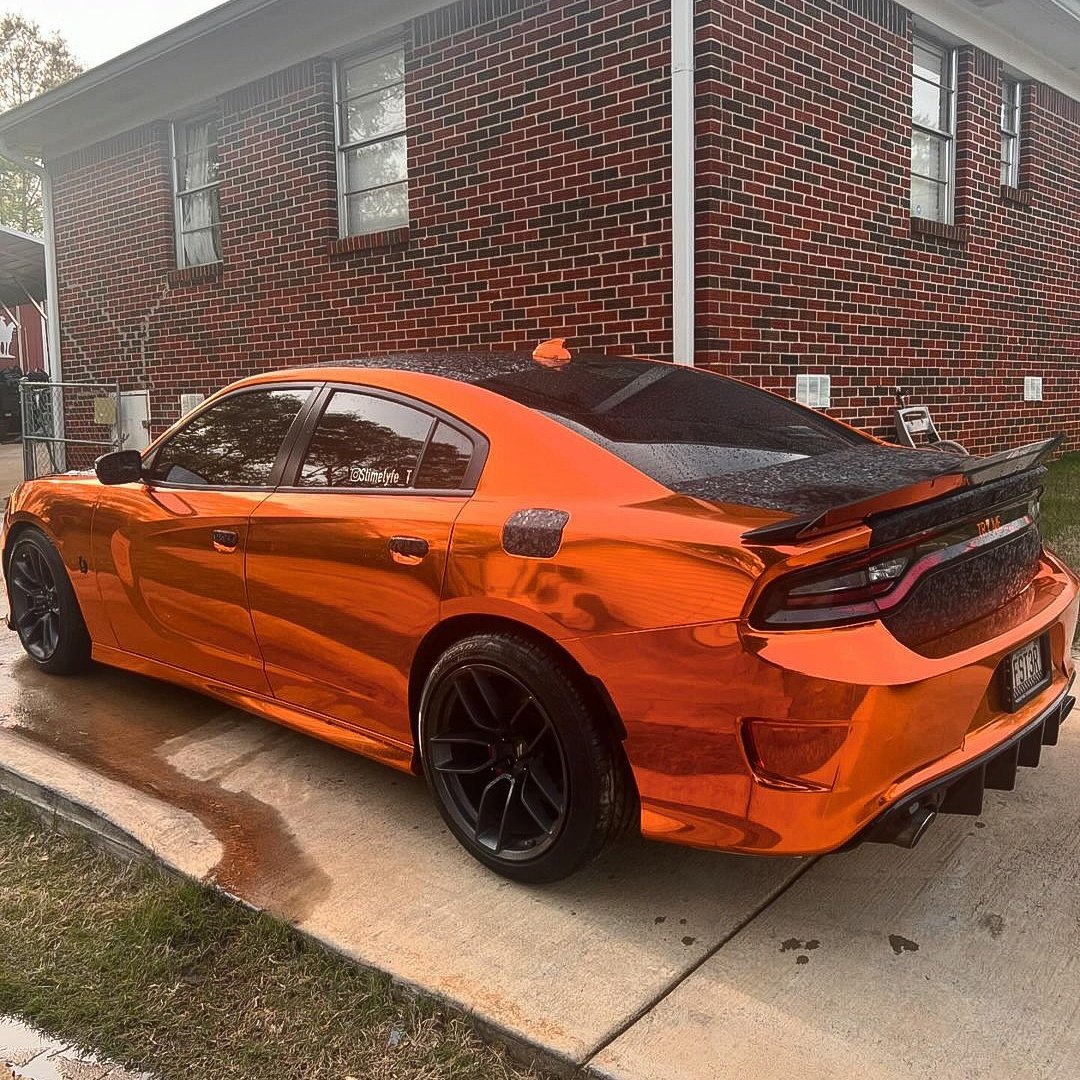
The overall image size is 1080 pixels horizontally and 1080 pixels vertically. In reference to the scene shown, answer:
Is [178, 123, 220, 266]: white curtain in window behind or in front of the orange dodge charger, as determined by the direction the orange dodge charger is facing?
in front

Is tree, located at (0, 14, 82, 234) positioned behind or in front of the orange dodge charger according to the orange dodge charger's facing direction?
in front

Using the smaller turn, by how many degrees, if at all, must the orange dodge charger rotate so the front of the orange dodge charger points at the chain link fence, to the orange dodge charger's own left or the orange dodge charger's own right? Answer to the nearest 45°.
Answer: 0° — it already faces it

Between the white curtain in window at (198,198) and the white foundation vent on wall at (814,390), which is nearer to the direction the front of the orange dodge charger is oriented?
the white curtain in window

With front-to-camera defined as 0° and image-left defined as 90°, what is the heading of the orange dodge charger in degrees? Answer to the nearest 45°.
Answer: approximately 135°
